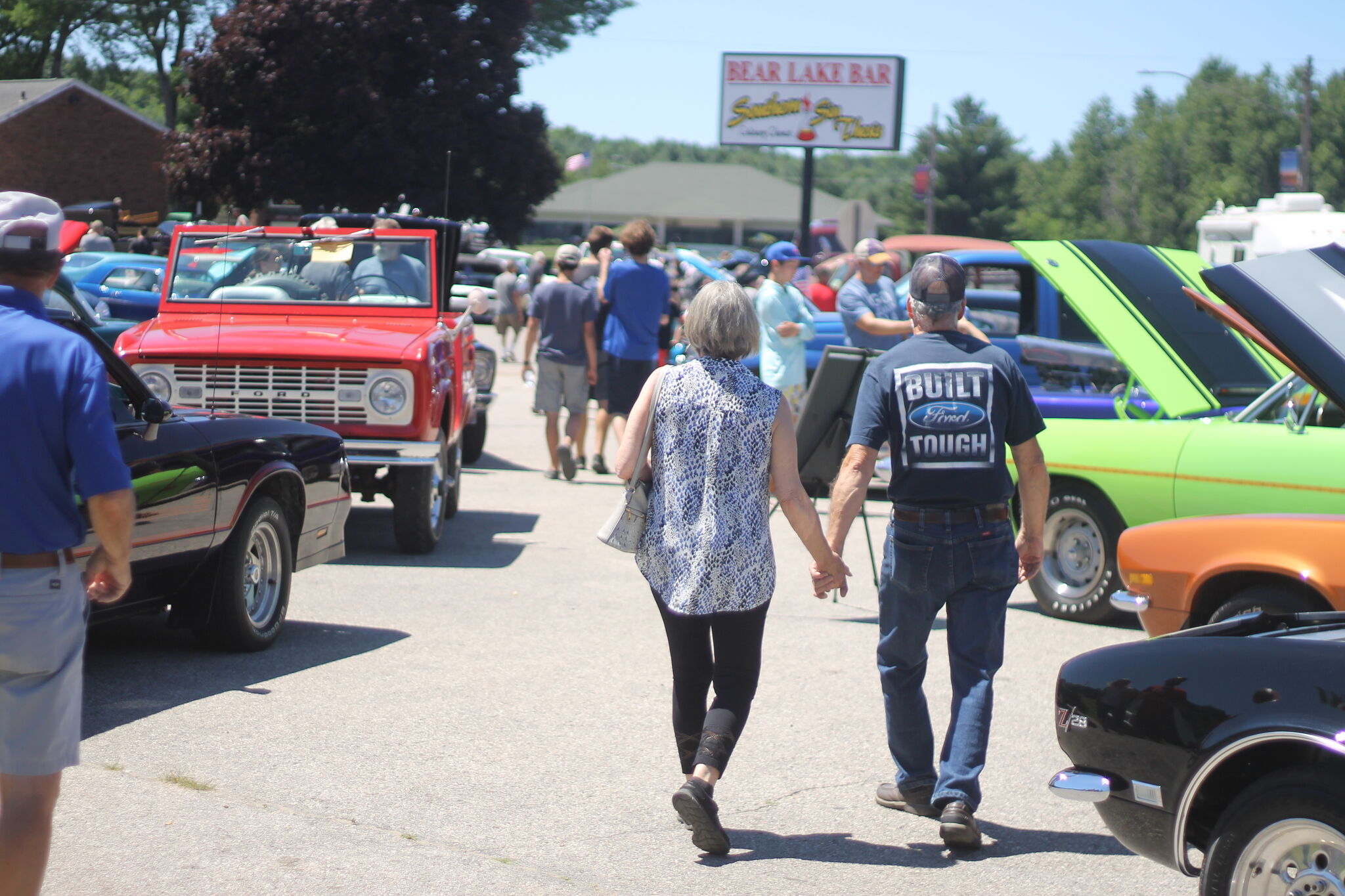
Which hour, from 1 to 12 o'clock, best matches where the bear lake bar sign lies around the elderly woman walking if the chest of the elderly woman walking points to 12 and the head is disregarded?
The bear lake bar sign is roughly at 12 o'clock from the elderly woman walking.

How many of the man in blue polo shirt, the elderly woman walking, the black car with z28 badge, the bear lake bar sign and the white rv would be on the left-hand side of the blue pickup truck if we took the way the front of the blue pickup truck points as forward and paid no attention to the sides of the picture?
3

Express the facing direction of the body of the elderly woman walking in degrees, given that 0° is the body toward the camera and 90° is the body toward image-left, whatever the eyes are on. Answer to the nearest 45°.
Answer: approximately 180°

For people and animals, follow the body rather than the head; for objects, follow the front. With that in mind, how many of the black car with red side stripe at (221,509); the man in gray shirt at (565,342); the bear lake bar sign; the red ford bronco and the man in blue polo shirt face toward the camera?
2

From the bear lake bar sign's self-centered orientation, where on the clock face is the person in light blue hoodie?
The person in light blue hoodie is roughly at 12 o'clock from the bear lake bar sign.

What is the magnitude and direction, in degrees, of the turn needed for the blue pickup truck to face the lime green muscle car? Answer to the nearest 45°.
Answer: approximately 90° to its left

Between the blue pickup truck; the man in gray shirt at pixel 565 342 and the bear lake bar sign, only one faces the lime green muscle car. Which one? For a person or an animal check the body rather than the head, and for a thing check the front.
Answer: the bear lake bar sign

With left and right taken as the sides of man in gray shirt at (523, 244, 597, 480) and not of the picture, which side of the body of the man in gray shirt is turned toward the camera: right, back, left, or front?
back

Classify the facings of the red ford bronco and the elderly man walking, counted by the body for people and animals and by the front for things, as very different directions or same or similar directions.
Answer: very different directions

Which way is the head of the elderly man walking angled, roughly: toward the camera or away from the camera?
away from the camera

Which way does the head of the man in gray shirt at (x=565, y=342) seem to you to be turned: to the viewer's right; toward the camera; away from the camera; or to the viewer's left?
away from the camera

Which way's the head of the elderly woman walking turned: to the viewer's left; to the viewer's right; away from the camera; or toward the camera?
away from the camera
